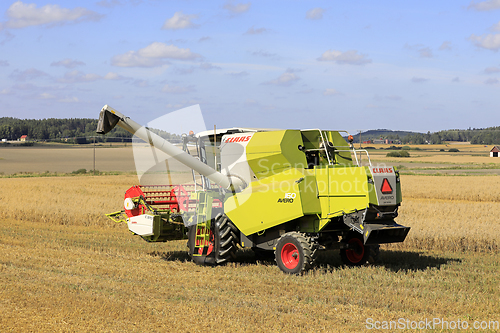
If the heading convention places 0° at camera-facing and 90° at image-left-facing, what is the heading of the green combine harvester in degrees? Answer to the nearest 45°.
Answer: approximately 135°
